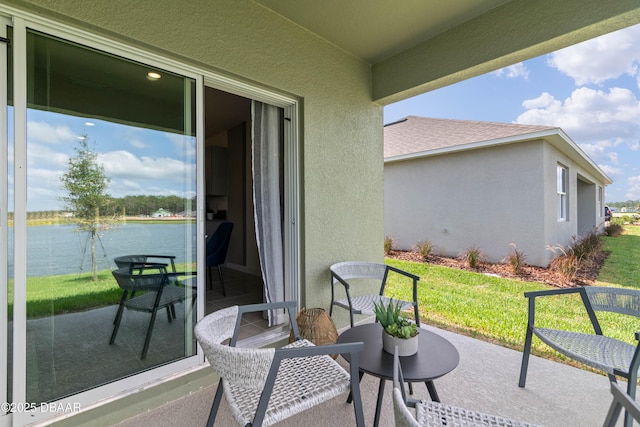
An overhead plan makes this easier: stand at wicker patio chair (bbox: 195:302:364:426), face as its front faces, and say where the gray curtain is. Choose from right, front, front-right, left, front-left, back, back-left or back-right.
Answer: front-left

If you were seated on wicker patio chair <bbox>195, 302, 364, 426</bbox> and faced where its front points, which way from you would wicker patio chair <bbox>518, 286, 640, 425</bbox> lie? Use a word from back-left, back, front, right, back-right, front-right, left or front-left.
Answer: front-right

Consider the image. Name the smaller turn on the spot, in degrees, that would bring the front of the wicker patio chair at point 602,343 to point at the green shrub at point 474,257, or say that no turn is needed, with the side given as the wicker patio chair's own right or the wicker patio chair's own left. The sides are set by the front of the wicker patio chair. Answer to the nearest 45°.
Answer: approximately 135° to the wicker patio chair's own right

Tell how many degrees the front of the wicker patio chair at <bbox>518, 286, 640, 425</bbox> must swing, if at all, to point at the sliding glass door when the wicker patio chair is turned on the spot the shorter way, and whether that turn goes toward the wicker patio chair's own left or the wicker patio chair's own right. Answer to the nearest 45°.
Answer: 0° — it already faces it

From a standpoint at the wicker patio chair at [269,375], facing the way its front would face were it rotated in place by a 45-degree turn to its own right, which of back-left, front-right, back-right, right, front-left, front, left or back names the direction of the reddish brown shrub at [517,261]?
front-left

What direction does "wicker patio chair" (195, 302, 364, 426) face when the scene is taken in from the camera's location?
facing away from the viewer and to the right of the viewer

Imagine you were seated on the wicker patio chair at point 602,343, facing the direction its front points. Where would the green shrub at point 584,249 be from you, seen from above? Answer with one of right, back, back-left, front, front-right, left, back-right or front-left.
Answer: back-right

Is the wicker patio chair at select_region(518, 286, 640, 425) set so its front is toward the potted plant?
yes

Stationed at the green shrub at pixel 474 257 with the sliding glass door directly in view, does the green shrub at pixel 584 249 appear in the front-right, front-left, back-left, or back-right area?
back-left

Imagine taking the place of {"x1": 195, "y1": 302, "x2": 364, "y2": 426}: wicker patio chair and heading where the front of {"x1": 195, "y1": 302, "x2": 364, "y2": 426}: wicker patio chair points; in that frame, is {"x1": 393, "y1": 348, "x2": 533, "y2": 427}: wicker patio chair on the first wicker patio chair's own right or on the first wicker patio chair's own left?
on the first wicker patio chair's own right
